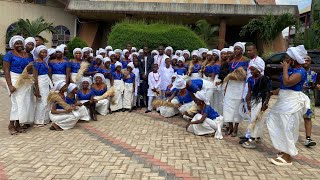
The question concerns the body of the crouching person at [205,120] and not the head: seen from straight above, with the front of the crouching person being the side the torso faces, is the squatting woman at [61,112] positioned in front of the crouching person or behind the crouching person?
in front

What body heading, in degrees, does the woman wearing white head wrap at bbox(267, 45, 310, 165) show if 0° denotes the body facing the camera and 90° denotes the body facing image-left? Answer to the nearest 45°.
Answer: approximately 90°

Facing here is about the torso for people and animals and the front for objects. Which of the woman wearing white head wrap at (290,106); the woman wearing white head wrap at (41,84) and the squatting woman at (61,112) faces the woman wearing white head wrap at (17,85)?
the woman wearing white head wrap at (290,106)

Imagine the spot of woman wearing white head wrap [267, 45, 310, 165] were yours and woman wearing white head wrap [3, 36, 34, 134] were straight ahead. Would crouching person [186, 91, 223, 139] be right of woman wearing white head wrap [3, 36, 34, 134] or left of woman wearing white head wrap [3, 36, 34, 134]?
right

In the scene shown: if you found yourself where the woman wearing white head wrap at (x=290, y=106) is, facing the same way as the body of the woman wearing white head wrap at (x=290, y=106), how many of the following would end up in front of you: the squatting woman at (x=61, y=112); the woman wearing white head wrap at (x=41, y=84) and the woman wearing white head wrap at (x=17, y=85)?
3

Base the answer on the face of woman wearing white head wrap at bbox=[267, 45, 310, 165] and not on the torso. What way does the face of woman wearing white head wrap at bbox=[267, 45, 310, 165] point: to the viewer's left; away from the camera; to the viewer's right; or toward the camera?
to the viewer's left

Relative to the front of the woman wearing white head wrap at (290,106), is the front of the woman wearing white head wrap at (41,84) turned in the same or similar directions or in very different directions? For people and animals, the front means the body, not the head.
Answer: very different directions

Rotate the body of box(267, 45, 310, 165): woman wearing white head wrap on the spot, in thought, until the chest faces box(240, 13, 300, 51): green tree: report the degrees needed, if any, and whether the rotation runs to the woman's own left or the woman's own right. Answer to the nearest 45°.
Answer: approximately 90° to the woman's own right
